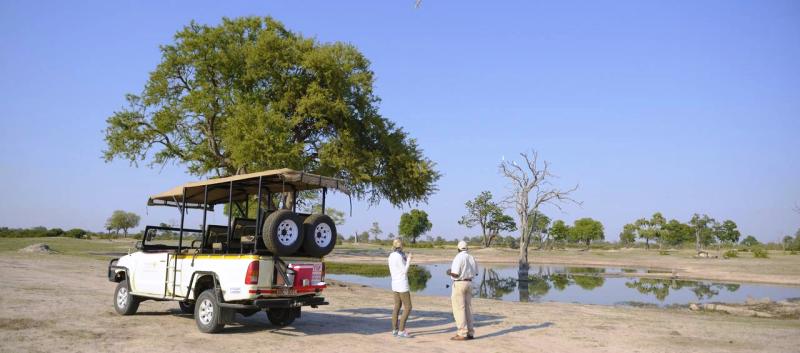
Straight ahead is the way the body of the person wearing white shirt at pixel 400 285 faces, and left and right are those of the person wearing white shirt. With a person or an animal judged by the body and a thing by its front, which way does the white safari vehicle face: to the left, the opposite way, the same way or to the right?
to the left

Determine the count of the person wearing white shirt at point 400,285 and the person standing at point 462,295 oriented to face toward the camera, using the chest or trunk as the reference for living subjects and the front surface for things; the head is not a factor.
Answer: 0

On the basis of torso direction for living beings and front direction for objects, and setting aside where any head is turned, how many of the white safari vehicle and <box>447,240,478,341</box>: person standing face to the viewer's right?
0

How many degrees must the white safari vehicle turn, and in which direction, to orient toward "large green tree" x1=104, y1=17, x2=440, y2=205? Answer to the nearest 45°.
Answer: approximately 45° to its right

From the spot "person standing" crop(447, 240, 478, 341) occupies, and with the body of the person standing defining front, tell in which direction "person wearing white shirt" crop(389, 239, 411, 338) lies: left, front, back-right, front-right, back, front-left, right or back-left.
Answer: front-left

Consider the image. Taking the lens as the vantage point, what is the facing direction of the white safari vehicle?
facing away from the viewer and to the left of the viewer

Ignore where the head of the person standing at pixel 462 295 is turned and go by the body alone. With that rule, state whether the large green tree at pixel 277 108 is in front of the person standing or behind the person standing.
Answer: in front

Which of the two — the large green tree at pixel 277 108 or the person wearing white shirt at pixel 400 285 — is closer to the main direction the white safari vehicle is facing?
the large green tree

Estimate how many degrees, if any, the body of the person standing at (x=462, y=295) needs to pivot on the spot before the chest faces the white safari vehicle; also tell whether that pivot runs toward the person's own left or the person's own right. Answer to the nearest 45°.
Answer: approximately 45° to the person's own left

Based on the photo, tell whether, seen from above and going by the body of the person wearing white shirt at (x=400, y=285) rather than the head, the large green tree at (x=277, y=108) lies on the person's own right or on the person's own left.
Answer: on the person's own left

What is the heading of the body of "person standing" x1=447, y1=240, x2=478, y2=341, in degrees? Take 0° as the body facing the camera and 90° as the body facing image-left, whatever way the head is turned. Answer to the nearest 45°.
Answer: approximately 135°

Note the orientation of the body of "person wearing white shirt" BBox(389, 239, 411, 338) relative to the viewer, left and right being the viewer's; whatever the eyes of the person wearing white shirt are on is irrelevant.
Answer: facing away from the viewer and to the right of the viewer

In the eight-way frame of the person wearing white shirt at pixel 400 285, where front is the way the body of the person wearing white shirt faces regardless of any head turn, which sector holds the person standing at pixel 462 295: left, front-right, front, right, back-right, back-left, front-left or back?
front-right
